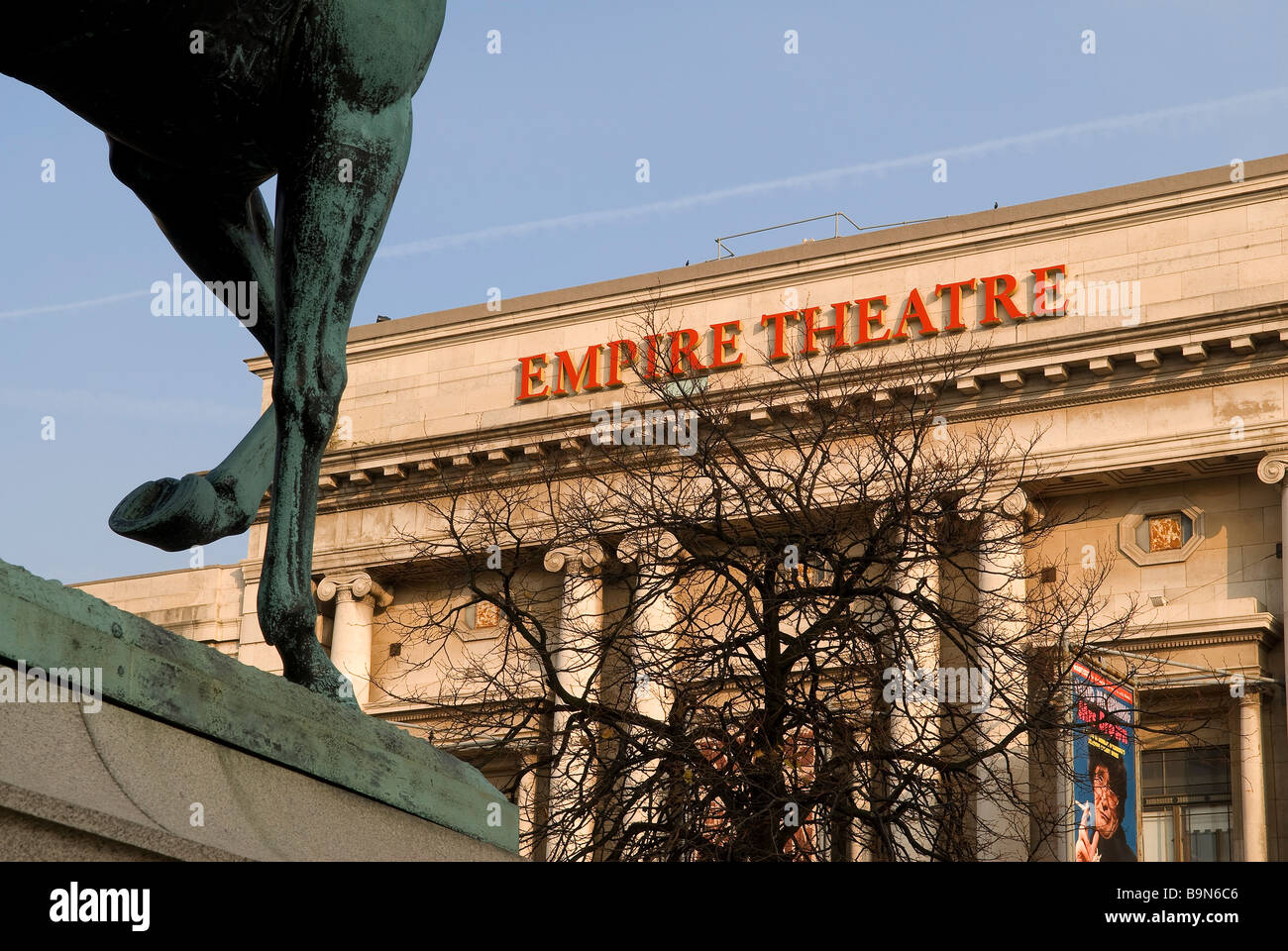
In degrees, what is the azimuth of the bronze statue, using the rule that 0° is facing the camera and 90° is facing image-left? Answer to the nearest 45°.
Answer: approximately 270°

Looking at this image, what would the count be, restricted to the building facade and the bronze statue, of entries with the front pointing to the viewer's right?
1

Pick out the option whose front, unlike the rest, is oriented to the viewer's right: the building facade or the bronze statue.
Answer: the bronze statue

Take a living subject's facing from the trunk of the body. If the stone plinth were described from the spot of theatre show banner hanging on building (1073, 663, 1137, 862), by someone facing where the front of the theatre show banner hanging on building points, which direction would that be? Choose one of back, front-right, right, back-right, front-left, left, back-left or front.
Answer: front-right

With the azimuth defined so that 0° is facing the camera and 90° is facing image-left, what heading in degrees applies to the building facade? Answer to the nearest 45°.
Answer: approximately 45°
